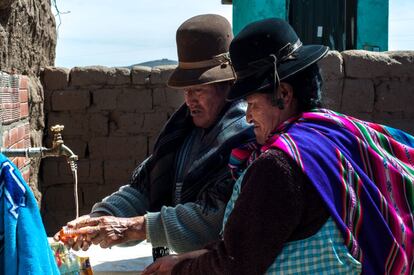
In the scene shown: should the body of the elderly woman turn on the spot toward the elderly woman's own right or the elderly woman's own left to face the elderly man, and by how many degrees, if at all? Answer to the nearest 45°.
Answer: approximately 45° to the elderly woman's own right

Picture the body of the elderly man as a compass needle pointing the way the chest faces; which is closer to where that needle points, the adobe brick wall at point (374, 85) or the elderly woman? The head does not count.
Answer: the elderly woman

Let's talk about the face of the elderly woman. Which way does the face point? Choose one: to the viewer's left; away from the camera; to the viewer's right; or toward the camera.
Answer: to the viewer's left

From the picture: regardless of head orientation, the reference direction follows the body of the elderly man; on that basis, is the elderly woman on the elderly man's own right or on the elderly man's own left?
on the elderly man's own left

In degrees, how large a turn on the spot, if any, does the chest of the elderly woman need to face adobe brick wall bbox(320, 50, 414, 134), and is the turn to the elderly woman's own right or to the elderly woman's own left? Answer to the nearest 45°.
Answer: approximately 90° to the elderly woman's own right

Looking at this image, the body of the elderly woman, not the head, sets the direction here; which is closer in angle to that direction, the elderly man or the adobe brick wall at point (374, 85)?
the elderly man

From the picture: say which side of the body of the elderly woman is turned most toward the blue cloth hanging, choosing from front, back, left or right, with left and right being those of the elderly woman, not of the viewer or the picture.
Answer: front

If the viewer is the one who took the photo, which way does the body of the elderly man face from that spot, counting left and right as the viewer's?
facing the viewer and to the left of the viewer

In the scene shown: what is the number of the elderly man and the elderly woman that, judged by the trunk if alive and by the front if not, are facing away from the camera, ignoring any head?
0

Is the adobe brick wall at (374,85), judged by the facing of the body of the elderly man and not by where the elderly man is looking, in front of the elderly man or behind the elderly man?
behind

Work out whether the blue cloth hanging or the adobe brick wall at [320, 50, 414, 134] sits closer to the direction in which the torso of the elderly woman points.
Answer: the blue cloth hanging

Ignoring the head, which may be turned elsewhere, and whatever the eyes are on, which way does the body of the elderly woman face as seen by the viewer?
to the viewer's left

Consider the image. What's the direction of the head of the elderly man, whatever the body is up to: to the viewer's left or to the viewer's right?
to the viewer's left

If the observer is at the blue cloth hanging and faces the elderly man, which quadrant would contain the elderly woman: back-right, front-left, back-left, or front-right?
front-right
